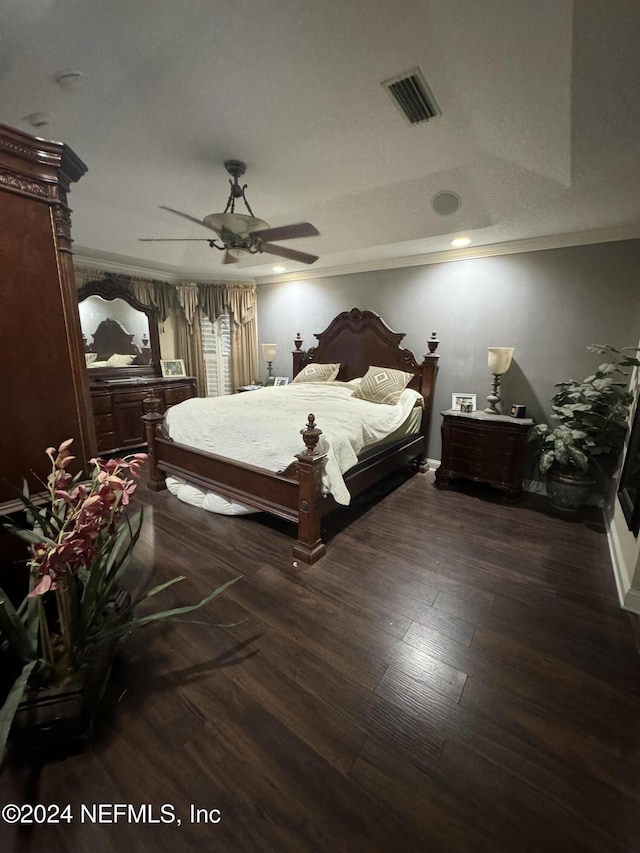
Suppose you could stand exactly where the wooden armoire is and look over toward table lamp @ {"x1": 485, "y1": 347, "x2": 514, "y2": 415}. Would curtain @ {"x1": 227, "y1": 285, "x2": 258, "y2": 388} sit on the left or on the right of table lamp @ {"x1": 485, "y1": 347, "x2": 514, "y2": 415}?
left

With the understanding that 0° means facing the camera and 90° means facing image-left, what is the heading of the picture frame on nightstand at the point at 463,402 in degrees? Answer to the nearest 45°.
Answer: approximately 0°

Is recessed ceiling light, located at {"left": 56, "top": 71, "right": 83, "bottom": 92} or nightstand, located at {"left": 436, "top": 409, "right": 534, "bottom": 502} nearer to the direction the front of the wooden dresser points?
the nightstand

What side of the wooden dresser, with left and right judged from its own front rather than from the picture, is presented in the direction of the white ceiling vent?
front

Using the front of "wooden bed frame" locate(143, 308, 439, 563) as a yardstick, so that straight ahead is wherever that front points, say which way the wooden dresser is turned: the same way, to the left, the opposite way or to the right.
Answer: to the left

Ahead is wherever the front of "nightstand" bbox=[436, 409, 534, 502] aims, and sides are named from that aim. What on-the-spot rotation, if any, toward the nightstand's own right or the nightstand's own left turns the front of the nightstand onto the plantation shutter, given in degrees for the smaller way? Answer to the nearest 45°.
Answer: approximately 45° to the nightstand's own right

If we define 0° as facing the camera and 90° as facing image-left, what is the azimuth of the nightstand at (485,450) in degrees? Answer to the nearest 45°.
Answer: approximately 45°

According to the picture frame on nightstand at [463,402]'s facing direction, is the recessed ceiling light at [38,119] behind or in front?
in front

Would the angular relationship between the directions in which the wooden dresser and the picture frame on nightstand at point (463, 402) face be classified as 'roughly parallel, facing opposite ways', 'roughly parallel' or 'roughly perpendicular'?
roughly perpendicular

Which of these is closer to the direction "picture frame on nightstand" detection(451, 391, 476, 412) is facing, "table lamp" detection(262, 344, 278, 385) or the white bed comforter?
the white bed comforter

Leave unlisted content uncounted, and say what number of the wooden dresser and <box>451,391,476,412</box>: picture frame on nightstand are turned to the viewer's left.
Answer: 0
